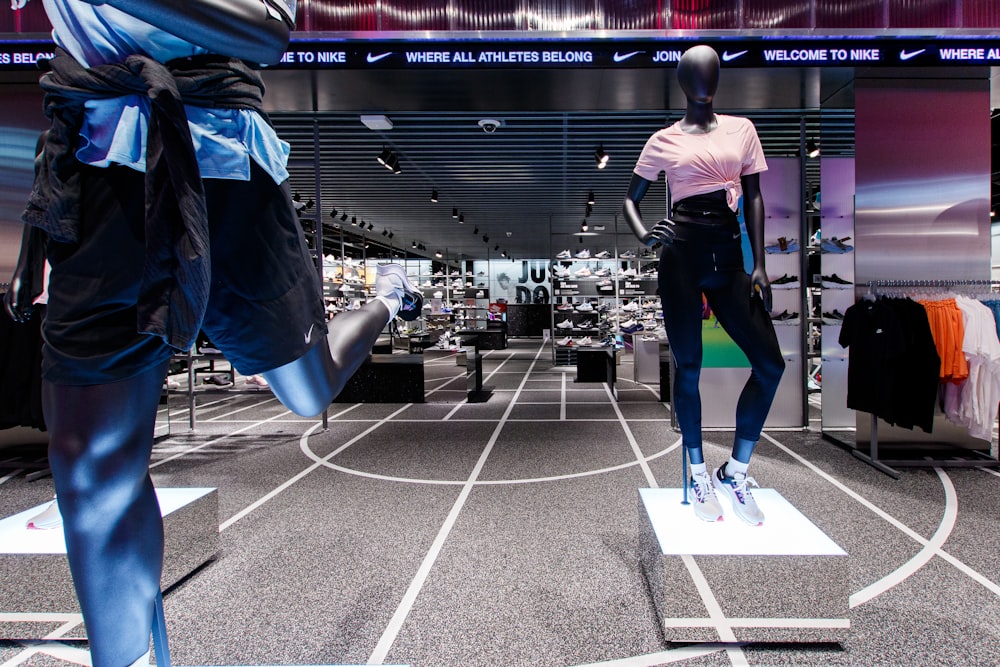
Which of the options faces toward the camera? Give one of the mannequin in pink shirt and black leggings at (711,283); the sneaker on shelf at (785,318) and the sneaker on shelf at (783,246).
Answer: the mannequin in pink shirt and black leggings

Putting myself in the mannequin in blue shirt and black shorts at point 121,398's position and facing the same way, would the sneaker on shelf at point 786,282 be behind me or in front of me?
behind

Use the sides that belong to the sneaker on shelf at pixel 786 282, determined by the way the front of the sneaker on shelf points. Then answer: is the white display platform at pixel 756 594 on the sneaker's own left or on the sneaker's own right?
on the sneaker's own left

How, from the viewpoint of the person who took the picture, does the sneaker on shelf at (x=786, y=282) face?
facing to the left of the viewer

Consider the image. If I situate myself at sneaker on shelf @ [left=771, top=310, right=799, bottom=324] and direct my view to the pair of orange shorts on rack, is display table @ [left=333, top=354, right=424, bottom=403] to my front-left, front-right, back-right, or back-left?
back-right

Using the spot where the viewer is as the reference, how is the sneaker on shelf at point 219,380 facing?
facing to the left of the viewer

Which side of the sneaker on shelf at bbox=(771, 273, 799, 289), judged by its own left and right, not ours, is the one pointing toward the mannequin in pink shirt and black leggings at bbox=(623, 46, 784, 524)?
left

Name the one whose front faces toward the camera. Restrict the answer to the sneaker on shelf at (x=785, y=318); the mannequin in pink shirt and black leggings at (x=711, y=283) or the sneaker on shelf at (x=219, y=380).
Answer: the mannequin in pink shirt and black leggings

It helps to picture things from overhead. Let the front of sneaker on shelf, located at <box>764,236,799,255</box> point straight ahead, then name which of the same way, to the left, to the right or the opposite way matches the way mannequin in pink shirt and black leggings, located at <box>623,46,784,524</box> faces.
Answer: to the left

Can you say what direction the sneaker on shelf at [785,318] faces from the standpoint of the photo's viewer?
facing to the left of the viewer

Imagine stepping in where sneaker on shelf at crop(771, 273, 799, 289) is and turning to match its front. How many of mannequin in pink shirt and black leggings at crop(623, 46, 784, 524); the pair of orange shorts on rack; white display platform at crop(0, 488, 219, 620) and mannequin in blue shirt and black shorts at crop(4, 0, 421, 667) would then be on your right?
0

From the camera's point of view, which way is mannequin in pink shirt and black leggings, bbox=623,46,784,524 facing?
toward the camera

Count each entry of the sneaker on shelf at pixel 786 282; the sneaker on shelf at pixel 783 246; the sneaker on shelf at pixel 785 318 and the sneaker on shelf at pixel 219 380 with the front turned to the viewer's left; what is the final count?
4

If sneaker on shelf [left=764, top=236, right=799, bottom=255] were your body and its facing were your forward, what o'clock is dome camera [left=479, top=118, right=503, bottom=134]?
The dome camera is roughly at 12 o'clock from the sneaker on shelf.

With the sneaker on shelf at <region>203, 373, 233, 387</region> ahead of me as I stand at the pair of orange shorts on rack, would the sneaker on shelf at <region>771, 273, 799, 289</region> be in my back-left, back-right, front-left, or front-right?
front-right

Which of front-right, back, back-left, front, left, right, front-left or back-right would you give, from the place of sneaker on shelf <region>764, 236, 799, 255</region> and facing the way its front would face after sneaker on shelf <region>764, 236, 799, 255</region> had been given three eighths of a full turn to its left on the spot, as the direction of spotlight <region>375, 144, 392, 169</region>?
back-right

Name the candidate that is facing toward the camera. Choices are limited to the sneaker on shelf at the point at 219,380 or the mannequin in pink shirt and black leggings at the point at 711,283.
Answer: the mannequin in pink shirt and black leggings

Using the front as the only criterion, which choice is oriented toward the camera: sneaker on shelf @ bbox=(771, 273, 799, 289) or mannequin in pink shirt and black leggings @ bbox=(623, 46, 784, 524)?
the mannequin in pink shirt and black leggings

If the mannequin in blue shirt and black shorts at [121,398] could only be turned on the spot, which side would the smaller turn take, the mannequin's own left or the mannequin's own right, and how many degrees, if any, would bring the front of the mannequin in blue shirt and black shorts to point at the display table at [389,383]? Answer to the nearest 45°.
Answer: approximately 135° to the mannequin's own right
